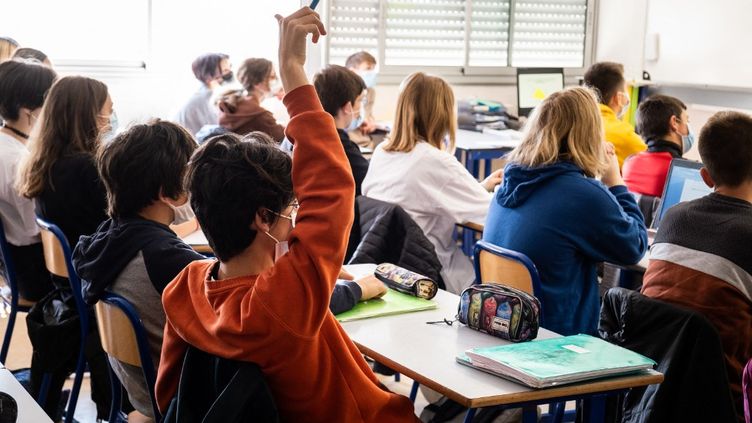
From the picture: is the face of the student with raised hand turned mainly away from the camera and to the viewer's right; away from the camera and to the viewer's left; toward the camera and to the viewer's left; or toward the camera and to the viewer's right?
away from the camera and to the viewer's right

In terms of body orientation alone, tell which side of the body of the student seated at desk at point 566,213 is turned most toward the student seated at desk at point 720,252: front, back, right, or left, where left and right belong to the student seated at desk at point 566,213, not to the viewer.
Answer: right

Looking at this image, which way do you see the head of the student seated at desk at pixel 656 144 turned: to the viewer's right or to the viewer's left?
to the viewer's right

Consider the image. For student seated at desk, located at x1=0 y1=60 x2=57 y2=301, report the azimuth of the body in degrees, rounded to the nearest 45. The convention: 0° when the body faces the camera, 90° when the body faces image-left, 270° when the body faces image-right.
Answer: approximately 225°

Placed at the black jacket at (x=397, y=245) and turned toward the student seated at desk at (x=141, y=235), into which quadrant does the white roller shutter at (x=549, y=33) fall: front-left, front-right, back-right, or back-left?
back-right

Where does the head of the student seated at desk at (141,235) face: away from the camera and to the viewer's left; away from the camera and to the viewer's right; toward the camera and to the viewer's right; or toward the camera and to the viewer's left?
away from the camera and to the viewer's right

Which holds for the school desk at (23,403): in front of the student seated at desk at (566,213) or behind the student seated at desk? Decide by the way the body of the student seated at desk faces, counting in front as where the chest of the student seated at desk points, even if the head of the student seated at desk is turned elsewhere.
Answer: behind

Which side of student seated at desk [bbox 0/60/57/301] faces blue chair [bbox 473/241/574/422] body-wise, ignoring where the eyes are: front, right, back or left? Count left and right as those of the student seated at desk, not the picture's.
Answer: right

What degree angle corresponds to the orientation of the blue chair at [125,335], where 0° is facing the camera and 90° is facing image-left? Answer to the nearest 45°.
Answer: approximately 225°

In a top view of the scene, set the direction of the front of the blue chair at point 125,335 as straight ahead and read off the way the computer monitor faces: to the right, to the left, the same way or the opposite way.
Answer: the opposite way

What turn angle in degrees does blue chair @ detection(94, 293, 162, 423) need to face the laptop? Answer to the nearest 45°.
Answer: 0° — it already faces it

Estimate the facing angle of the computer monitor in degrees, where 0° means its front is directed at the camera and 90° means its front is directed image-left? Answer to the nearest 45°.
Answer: approximately 0°
